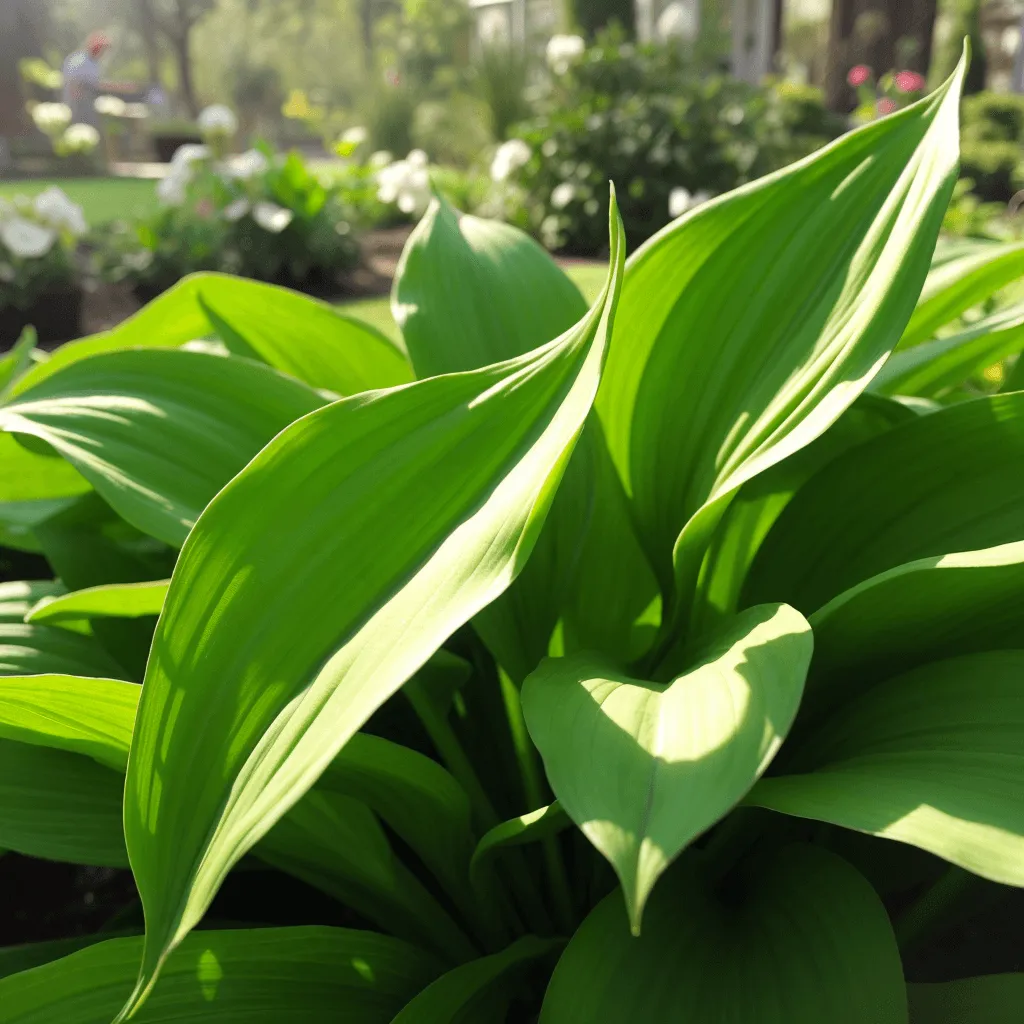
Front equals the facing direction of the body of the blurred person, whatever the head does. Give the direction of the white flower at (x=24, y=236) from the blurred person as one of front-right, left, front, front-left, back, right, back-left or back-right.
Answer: right

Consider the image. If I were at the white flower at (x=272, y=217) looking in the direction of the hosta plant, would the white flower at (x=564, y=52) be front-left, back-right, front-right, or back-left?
back-left

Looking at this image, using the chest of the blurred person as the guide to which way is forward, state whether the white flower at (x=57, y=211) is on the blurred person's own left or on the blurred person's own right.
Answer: on the blurred person's own right

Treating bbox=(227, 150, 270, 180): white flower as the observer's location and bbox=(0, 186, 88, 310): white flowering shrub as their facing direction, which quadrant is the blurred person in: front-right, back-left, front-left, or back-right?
back-right

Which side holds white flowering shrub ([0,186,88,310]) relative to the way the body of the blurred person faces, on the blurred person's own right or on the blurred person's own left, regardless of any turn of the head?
on the blurred person's own right
